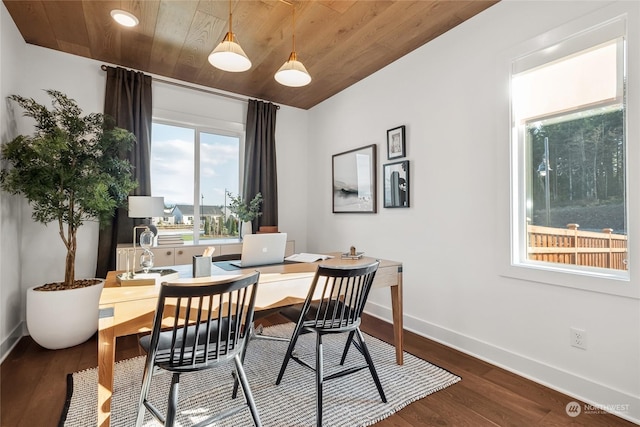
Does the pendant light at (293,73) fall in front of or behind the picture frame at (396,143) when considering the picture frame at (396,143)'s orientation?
in front

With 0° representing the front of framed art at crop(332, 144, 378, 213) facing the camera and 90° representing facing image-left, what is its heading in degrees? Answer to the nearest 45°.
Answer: approximately 45°

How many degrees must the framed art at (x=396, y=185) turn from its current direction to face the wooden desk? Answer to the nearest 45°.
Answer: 0° — it already faces it

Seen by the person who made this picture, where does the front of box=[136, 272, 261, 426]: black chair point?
facing away from the viewer and to the left of the viewer

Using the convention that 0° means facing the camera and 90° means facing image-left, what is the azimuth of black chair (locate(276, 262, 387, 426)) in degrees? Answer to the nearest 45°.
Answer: approximately 135°

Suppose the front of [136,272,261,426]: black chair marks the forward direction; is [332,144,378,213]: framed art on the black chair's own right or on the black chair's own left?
on the black chair's own right

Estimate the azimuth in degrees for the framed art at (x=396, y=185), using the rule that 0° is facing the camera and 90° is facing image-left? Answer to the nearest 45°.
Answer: approximately 45°

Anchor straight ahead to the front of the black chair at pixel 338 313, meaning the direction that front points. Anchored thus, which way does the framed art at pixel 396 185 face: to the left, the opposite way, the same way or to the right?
to the left

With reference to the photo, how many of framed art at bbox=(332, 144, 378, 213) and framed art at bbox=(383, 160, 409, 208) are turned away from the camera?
0

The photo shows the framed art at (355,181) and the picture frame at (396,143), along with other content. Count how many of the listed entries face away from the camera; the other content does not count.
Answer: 0

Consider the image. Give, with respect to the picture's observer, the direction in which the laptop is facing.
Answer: facing away from the viewer and to the left of the viewer

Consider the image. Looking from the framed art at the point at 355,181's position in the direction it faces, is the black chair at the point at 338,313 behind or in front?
in front

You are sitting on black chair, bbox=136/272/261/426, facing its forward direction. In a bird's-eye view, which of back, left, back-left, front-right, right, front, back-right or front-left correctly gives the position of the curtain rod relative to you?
front-right

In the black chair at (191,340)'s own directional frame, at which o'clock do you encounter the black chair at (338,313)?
the black chair at (338,313) is roughly at 4 o'clock from the black chair at (191,340).

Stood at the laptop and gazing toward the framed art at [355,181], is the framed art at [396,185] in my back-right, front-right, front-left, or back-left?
front-right

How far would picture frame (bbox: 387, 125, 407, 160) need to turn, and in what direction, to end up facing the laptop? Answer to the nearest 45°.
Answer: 0° — it already faces it
